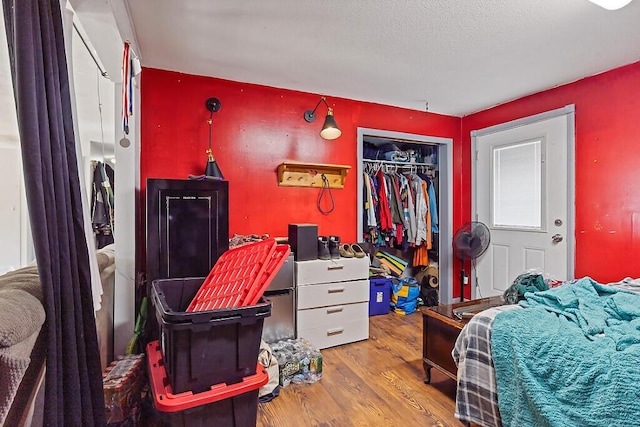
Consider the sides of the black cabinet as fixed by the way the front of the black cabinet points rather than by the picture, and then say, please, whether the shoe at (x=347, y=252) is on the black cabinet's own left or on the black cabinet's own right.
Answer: on the black cabinet's own left

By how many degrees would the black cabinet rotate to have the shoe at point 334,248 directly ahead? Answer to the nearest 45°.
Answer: approximately 90° to its left

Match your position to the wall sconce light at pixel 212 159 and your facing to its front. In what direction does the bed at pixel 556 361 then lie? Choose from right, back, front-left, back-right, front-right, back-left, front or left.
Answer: front-left

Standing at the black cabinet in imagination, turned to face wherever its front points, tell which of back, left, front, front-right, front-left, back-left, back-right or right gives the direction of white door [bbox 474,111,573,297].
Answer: left

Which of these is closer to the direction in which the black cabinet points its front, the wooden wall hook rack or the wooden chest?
the wooden chest

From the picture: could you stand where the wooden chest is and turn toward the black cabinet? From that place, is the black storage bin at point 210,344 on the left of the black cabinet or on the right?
left

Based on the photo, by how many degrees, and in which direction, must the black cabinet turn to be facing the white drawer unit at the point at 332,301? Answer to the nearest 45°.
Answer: approximately 90° to its left

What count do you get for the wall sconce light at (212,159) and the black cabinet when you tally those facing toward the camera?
2

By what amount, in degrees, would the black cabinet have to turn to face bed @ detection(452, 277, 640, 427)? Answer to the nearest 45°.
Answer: approximately 45° to its left

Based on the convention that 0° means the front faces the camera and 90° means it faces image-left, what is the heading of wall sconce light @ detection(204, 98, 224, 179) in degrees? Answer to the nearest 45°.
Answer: approximately 0°

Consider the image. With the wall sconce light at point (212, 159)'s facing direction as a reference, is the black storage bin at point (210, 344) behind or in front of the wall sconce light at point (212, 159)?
in front

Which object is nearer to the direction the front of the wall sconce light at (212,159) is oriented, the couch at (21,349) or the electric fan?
the couch

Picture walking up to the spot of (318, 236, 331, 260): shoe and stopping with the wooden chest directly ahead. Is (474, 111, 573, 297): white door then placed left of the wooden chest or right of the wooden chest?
left

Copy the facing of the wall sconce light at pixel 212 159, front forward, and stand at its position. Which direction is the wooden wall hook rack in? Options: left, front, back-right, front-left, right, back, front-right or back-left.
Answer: left

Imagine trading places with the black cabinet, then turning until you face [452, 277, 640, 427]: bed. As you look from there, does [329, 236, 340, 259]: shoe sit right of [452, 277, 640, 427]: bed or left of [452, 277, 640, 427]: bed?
left

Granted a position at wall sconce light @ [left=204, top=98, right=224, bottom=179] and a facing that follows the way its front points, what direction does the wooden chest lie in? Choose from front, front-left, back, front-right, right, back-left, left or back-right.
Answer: front-left

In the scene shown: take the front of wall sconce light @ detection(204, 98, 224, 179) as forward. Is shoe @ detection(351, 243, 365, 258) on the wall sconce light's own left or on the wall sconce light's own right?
on the wall sconce light's own left
